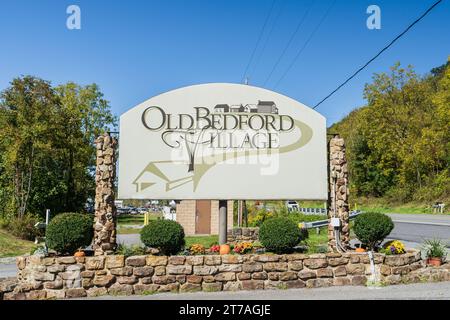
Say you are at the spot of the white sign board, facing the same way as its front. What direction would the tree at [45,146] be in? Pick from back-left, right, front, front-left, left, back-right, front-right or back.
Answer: back-right

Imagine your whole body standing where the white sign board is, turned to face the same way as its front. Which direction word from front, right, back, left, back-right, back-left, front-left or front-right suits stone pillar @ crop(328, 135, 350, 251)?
left

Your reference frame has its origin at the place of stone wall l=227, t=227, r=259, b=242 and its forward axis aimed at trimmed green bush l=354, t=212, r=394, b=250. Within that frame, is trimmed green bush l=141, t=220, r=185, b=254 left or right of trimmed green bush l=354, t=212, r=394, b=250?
right

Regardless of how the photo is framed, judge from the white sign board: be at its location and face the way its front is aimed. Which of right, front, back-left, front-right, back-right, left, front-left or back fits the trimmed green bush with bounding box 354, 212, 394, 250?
left

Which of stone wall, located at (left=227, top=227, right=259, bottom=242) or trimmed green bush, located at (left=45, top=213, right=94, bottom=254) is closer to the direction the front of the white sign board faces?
the trimmed green bush

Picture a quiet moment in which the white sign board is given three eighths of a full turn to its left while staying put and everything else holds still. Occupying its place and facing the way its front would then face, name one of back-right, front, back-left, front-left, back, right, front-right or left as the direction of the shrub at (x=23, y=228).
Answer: left

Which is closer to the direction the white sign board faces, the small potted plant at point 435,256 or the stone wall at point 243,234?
the small potted plant

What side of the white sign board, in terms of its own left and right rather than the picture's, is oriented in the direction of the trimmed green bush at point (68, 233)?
right

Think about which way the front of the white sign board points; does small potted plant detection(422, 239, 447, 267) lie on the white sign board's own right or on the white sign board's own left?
on the white sign board's own left

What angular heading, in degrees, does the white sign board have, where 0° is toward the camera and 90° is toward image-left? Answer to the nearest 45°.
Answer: approximately 0°
